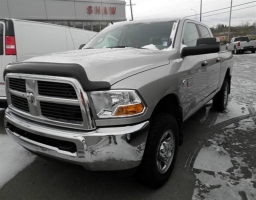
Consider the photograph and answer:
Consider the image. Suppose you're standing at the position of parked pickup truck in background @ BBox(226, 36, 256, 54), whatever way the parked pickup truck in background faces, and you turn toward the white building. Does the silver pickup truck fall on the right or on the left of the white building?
left

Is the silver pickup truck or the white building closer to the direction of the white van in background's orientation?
the white building

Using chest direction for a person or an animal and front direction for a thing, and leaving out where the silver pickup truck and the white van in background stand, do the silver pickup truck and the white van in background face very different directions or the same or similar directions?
very different directions

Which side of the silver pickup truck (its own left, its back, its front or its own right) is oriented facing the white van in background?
right

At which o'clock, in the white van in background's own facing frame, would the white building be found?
The white building is roughly at 11 o'clock from the white van in background.

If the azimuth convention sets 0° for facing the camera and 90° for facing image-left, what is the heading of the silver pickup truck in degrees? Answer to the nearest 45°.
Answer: approximately 45°

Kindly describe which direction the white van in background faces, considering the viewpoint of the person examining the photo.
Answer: facing away from the viewer and to the right of the viewer

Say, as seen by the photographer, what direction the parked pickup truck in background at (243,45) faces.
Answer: facing away from the viewer and to the left of the viewer

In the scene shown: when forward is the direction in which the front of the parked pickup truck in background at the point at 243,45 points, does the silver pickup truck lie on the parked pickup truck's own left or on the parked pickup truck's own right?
on the parked pickup truck's own left
